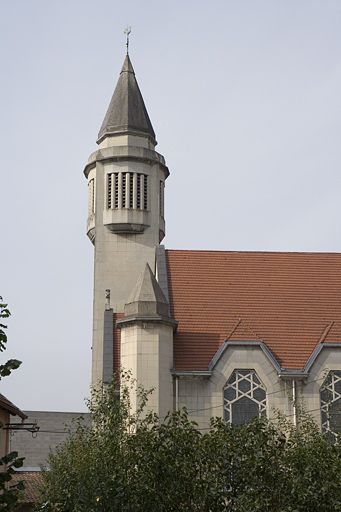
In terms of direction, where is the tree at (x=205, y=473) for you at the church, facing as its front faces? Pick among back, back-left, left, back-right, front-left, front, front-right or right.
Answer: left

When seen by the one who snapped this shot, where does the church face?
facing to the left of the viewer

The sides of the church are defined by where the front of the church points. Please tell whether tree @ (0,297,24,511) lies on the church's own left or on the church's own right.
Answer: on the church's own left
